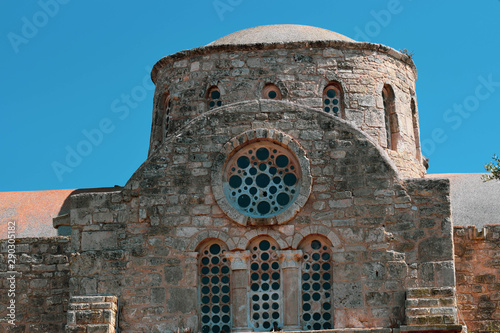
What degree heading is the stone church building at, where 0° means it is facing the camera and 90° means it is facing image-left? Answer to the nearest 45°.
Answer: approximately 0°
